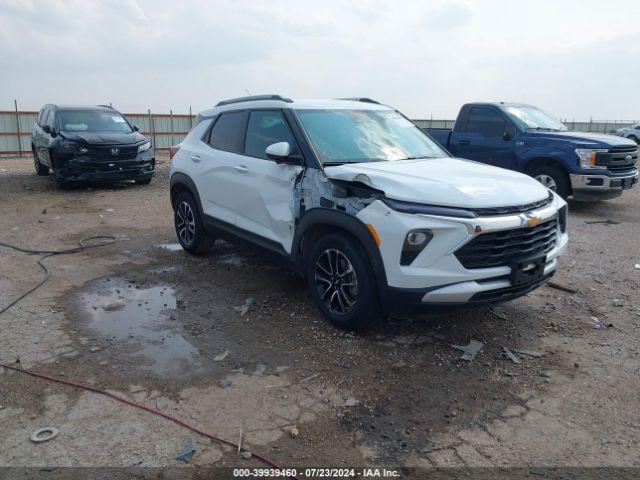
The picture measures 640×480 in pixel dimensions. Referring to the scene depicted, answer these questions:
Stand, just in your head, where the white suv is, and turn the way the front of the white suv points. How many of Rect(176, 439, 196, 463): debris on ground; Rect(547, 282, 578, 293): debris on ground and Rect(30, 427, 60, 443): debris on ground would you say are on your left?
1

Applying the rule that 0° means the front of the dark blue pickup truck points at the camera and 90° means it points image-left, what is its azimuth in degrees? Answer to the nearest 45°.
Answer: approximately 315°

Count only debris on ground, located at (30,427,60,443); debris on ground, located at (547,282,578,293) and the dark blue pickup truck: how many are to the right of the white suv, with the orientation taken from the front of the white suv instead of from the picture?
1

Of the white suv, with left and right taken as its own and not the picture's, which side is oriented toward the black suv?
back

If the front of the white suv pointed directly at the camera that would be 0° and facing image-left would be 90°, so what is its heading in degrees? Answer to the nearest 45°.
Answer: approximately 315°

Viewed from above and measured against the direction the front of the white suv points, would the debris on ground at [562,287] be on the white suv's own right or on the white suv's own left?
on the white suv's own left
